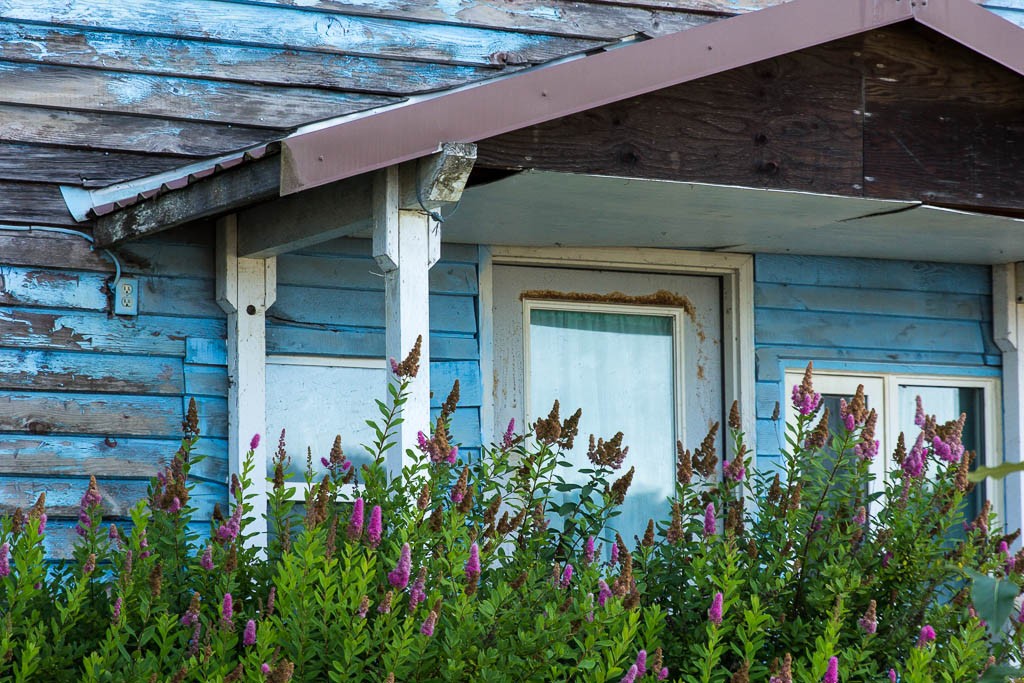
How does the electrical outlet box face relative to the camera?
toward the camera

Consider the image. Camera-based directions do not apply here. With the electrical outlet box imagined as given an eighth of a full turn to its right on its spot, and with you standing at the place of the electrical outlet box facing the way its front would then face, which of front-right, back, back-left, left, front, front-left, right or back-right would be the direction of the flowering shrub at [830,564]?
left
